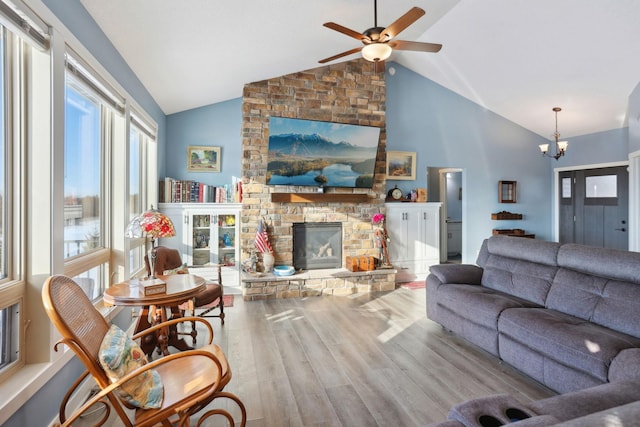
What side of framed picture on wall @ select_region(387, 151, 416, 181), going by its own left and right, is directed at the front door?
left

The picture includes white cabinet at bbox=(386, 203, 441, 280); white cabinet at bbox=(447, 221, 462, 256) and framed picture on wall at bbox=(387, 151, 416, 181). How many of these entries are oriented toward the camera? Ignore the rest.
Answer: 3

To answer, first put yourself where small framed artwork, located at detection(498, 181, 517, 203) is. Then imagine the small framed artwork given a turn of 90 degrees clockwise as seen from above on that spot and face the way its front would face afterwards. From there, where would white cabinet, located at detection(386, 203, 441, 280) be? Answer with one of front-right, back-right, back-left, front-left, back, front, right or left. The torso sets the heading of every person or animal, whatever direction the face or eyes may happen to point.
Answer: front-left

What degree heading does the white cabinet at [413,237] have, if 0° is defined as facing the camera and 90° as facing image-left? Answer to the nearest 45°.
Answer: approximately 0°

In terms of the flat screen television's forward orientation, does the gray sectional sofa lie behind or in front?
in front

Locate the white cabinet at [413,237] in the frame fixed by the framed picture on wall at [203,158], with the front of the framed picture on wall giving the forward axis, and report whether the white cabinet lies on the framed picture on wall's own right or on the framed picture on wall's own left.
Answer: on the framed picture on wall's own left

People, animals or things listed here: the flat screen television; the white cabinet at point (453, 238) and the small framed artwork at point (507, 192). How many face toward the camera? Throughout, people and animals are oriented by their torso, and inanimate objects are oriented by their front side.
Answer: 3

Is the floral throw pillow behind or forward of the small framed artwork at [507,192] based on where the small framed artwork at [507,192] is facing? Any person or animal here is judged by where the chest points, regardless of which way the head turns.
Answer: forward

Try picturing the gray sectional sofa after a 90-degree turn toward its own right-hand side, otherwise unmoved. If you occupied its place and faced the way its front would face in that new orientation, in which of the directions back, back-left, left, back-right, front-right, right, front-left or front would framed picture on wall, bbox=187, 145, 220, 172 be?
front-left
